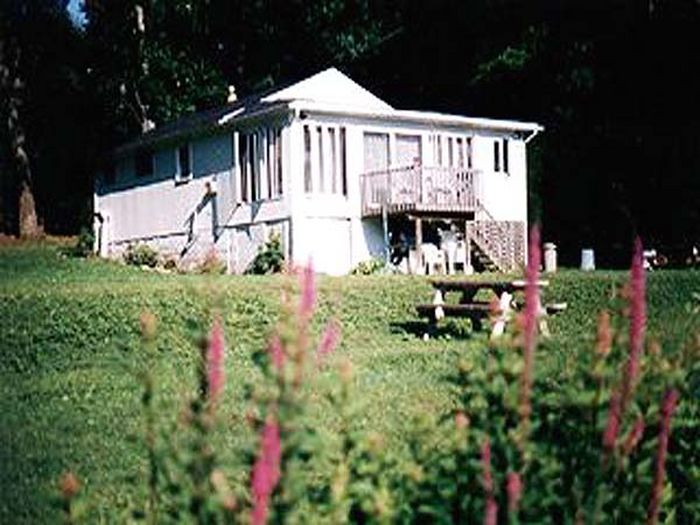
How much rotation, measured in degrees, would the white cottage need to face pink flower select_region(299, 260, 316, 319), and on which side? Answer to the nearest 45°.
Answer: approximately 45° to its right

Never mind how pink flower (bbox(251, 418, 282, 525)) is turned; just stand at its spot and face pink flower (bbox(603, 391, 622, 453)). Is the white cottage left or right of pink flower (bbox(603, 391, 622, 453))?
left

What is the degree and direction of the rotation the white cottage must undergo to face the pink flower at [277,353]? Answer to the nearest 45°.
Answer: approximately 45° to its right

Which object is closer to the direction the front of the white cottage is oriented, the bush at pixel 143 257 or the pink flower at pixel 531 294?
the pink flower

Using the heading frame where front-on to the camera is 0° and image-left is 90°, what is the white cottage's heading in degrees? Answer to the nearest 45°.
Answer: approximately 315°

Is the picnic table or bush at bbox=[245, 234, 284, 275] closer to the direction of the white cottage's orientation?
the picnic table

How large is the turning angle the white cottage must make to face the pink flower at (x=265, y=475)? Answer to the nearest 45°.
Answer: approximately 45° to its right
